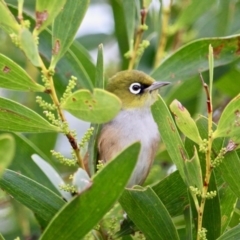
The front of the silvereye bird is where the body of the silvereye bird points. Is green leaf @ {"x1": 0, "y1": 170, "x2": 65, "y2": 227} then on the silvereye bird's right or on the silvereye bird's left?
on the silvereye bird's right

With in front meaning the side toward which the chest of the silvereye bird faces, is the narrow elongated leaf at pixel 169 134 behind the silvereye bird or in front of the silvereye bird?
in front

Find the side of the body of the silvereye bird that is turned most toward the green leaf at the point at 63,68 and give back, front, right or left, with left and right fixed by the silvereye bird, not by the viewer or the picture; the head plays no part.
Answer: right

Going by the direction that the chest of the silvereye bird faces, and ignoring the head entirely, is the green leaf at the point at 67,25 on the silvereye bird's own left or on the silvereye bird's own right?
on the silvereye bird's own right

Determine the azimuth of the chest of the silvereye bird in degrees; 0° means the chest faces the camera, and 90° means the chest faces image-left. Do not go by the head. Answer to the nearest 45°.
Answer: approximately 315°
